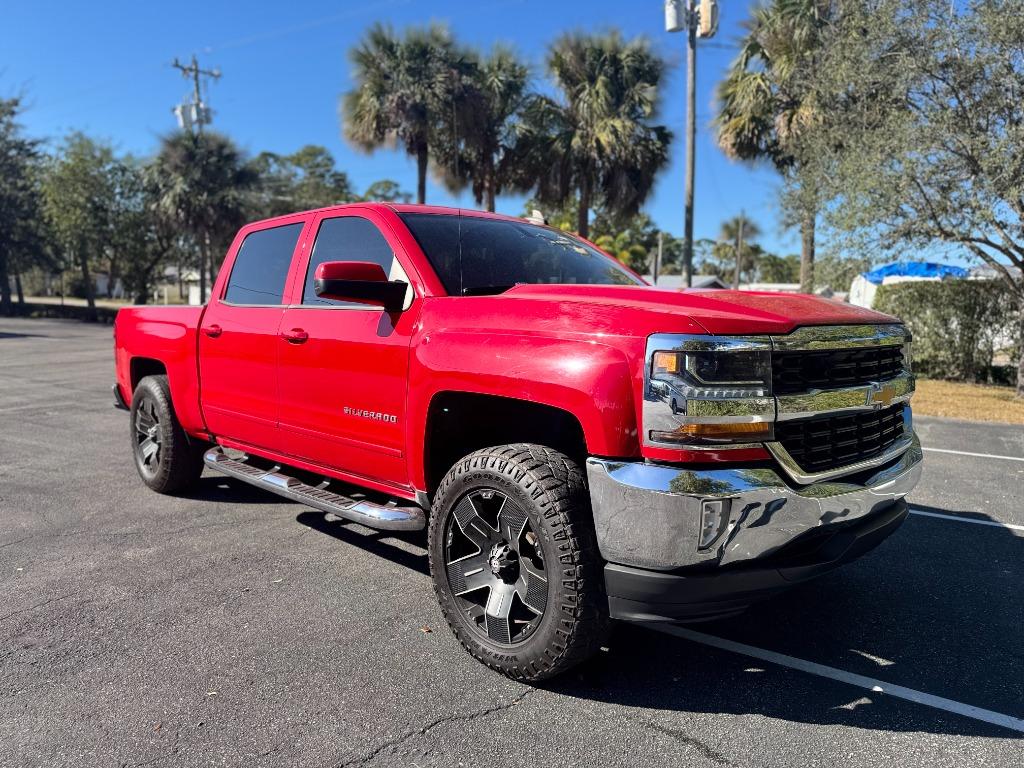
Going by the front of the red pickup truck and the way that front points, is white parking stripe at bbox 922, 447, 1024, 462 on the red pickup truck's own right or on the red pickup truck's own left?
on the red pickup truck's own left

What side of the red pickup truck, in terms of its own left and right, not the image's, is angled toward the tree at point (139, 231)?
back

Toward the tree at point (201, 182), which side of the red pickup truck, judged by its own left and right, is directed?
back

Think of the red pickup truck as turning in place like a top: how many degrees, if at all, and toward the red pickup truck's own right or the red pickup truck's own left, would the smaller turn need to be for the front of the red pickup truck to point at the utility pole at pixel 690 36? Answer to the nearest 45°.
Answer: approximately 135° to the red pickup truck's own left

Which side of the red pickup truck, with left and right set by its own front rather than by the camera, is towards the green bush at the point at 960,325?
left

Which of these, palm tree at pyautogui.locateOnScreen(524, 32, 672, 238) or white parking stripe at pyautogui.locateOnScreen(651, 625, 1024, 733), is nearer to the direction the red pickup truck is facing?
the white parking stripe

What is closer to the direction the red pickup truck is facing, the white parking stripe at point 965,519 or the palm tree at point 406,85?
the white parking stripe

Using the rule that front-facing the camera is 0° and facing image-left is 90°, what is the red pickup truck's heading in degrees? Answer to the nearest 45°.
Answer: approximately 315°

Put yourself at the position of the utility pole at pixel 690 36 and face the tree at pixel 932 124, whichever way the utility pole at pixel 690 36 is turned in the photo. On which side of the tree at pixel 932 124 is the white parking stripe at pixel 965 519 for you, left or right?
right

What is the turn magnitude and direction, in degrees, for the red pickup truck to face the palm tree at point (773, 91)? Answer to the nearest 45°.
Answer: approximately 135° to its left

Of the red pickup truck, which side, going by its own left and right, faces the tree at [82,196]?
back
